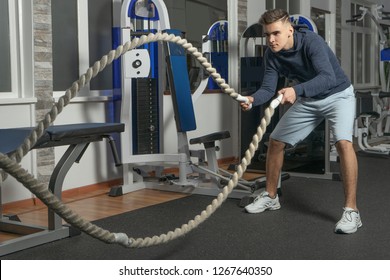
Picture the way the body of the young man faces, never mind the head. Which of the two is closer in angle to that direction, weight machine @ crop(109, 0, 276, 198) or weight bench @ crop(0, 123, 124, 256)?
the weight bench

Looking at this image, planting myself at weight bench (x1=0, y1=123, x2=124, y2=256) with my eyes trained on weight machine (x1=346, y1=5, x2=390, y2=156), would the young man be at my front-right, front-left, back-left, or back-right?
front-right

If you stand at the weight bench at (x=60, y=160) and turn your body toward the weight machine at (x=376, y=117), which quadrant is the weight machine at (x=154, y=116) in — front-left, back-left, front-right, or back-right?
front-left

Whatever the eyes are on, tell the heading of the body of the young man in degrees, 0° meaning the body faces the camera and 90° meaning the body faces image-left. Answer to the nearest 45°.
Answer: approximately 45°

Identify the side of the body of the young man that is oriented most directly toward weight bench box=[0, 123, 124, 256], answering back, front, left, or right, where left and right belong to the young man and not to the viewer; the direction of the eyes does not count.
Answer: front

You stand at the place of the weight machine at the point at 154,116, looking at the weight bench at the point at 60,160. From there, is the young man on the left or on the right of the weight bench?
left

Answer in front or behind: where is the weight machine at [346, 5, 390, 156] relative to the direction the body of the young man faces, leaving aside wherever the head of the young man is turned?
behind

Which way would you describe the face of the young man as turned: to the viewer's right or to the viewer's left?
to the viewer's left
